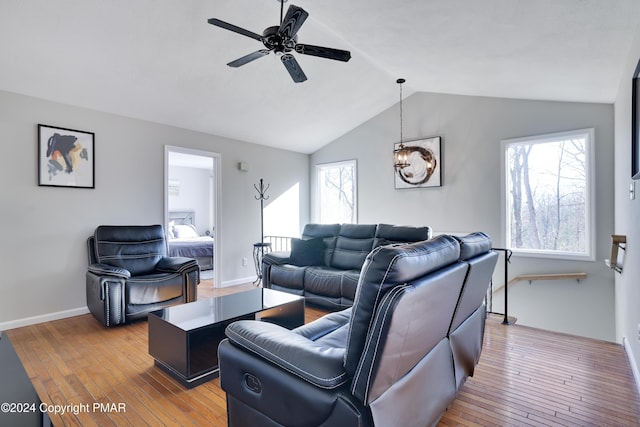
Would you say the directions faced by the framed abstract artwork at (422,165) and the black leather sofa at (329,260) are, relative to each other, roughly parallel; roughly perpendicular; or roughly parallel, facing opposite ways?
roughly parallel

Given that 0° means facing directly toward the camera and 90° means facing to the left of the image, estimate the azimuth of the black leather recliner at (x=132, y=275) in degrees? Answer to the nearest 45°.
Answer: approximately 315°

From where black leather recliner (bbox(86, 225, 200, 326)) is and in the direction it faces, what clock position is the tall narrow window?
The tall narrow window is roughly at 10 o'clock from the black leather recliner.

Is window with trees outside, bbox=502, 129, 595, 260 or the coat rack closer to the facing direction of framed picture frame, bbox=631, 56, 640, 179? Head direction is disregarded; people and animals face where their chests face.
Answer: the coat rack

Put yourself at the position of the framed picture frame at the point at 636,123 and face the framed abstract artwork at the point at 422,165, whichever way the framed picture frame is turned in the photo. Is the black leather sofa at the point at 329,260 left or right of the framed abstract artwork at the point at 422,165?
left

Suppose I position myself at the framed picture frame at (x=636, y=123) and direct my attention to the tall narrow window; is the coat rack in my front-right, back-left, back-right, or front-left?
front-left

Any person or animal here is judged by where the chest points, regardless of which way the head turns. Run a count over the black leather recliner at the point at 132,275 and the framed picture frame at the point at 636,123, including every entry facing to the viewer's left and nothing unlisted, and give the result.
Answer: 1

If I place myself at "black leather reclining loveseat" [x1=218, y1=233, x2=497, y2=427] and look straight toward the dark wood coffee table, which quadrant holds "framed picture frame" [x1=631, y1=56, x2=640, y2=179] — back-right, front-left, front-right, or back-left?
back-right

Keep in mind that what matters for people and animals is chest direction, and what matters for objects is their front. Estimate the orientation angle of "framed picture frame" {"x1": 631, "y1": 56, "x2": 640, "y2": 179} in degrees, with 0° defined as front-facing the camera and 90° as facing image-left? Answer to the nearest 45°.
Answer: approximately 90°

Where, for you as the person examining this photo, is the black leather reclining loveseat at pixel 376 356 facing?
facing away from the viewer and to the left of the viewer

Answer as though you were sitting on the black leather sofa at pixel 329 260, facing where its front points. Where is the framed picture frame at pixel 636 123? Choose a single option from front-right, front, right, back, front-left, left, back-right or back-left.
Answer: left

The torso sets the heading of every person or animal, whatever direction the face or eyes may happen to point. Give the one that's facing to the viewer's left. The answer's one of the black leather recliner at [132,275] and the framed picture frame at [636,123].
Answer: the framed picture frame

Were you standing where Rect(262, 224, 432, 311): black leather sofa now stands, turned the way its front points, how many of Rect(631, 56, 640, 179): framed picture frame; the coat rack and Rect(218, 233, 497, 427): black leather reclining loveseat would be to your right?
1

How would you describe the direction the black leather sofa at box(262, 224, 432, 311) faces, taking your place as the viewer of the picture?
facing the viewer and to the left of the viewer

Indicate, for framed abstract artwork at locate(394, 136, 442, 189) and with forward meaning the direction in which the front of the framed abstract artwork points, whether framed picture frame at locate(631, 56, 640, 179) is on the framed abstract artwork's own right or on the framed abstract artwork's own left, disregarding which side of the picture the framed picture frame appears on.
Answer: on the framed abstract artwork's own left
